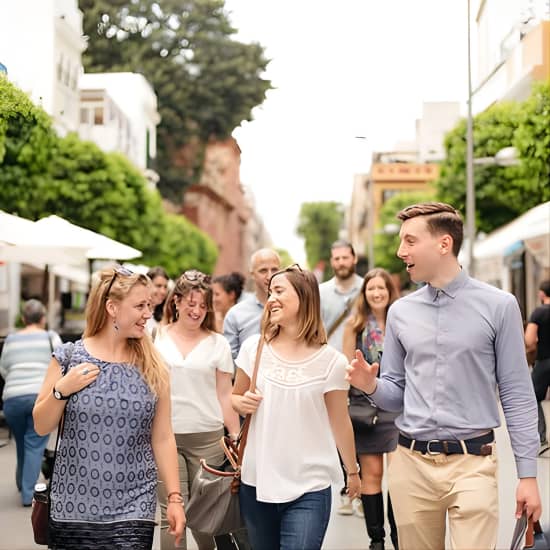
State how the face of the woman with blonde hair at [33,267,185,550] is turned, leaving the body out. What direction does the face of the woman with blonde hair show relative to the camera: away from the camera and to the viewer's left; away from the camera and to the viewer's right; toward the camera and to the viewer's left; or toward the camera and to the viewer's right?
toward the camera and to the viewer's right

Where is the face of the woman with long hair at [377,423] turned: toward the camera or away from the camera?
toward the camera

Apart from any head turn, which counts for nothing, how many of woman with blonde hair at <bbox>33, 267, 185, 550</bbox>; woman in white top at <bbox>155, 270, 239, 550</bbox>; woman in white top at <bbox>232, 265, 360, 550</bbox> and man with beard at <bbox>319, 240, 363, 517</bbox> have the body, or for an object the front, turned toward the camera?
4

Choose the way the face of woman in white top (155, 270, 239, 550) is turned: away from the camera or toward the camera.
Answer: toward the camera

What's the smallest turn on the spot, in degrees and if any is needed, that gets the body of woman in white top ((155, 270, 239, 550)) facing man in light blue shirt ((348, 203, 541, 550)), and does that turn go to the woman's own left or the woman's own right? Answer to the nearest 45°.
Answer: approximately 45° to the woman's own left

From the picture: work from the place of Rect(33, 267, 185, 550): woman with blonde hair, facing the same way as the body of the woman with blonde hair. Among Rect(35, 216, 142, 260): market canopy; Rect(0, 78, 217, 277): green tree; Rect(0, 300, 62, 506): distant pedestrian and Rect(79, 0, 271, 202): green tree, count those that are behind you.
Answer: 4

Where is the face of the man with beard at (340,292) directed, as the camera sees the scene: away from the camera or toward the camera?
toward the camera

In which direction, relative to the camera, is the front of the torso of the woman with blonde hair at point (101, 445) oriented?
toward the camera

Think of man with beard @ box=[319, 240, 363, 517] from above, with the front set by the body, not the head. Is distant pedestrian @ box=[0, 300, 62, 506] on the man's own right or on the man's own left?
on the man's own right

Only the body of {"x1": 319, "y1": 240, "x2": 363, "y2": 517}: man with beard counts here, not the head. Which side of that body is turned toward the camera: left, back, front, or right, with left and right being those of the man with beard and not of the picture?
front

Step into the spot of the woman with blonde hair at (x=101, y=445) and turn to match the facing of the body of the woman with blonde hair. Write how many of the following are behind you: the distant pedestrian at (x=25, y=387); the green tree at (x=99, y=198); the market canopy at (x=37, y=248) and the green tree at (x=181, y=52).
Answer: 4

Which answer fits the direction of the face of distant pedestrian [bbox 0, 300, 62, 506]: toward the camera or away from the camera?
away from the camera
